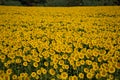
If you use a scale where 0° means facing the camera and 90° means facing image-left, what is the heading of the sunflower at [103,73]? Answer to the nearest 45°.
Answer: approximately 0°

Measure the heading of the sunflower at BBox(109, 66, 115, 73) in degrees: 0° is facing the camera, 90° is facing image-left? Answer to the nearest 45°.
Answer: approximately 0°

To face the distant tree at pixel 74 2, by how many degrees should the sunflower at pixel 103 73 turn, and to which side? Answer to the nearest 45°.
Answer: approximately 180°

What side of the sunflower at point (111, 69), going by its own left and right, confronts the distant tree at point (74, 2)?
back
